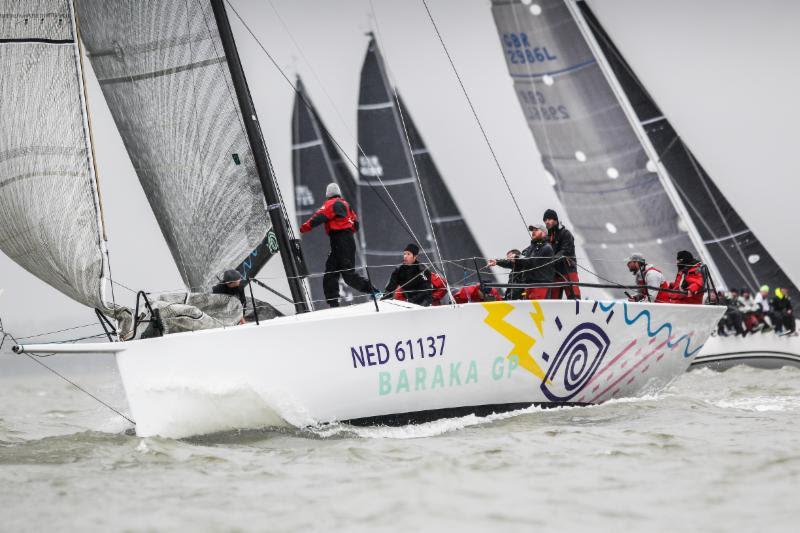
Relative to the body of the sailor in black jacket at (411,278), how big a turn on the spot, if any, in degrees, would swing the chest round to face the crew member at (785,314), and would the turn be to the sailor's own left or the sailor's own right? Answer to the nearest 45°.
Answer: approximately 180°

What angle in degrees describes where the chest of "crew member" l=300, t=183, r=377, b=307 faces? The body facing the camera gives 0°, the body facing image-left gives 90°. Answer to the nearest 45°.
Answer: approximately 135°

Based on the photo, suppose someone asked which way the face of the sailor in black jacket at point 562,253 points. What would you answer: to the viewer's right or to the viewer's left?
to the viewer's left

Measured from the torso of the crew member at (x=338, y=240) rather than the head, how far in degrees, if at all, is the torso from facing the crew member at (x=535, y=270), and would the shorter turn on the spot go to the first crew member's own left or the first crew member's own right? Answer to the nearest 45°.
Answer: approximately 135° to the first crew member's own right
